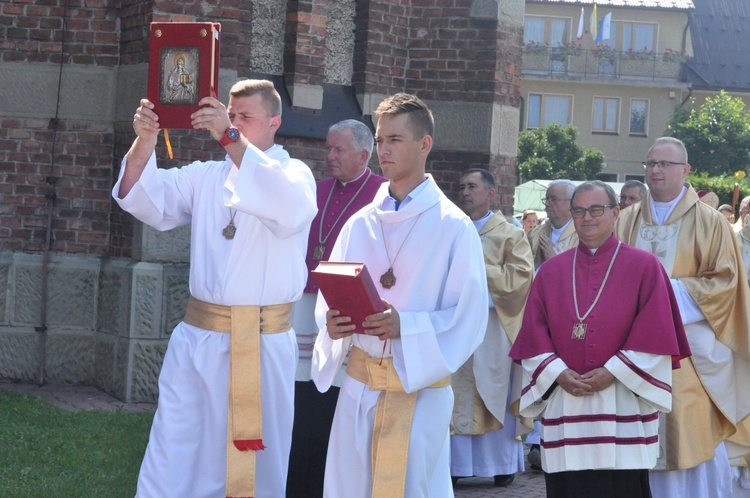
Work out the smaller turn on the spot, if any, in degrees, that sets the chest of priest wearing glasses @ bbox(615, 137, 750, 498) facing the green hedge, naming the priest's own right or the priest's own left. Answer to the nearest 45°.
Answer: approximately 135° to the priest's own right

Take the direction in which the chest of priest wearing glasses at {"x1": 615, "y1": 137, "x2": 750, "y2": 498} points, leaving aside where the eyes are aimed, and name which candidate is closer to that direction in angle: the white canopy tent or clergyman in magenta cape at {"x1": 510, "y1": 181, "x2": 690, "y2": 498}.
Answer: the clergyman in magenta cape

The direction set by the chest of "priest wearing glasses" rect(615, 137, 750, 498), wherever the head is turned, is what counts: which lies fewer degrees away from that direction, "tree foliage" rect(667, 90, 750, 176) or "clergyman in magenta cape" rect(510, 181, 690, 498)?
the clergyman in magenta cape

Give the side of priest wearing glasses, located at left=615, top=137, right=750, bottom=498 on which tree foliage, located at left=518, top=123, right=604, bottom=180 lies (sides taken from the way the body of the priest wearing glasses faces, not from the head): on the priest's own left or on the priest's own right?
on the priest's own right

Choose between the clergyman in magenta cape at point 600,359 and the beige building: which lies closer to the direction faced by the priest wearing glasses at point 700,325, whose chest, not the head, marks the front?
the clergyman in magenta cape

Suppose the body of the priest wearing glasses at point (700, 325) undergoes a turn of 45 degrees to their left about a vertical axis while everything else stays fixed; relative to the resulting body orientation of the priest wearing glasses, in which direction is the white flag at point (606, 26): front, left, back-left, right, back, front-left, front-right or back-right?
back

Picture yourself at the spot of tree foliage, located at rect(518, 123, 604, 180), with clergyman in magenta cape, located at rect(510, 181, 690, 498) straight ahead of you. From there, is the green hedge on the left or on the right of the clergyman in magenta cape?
left

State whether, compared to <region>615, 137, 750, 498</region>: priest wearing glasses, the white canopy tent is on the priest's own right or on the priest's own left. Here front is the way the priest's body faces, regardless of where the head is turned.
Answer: on the priest's own right

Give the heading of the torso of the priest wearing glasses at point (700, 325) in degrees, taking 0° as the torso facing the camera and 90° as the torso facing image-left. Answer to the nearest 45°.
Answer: approximately 45°

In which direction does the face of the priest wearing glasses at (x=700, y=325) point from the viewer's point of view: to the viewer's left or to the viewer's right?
to the viewer's left

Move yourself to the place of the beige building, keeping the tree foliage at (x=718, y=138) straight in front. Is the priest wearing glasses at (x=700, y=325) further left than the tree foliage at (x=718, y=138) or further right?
right

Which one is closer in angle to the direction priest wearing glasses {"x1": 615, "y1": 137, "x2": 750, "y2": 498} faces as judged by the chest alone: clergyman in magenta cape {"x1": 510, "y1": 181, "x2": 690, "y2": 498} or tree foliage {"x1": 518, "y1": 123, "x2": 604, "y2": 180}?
the clergyman in magenta cape

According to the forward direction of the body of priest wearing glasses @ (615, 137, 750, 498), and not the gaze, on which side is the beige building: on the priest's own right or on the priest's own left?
on the priest's own right

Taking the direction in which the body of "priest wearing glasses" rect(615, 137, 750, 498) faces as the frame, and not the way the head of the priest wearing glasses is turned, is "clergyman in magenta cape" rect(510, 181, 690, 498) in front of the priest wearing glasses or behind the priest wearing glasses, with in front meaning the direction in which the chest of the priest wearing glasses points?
in front
